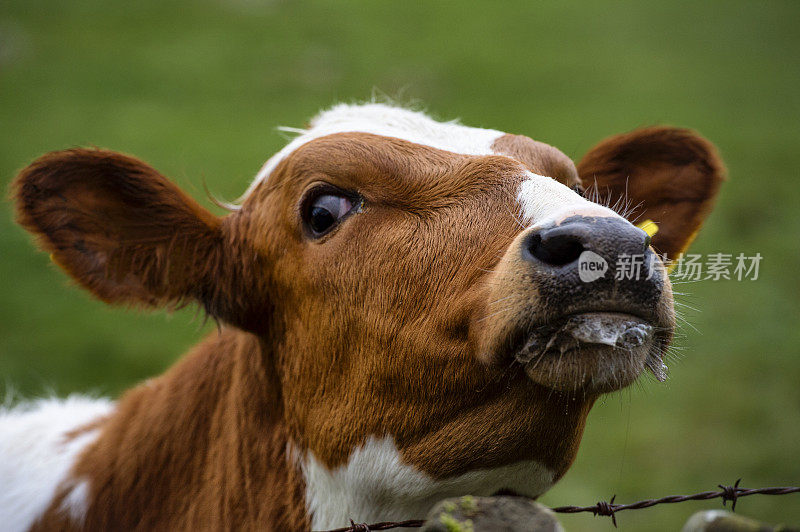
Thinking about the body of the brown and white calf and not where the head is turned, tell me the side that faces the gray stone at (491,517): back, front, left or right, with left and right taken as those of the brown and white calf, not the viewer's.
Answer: front

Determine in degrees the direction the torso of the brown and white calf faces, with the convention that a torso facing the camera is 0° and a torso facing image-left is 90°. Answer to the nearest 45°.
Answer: approximately 315°
